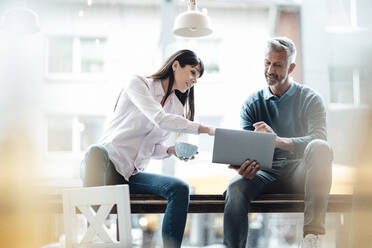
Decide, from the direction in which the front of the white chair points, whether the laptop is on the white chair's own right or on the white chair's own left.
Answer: on the white chair's own right

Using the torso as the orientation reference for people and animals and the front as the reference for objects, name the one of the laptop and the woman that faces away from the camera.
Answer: the laptop

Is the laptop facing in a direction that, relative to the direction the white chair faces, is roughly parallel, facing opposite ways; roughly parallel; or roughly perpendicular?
roughly parallel

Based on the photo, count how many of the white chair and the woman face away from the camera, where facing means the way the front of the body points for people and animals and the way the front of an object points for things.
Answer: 1

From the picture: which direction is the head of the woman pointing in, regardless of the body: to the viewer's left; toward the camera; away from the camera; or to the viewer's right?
to the viewer's right

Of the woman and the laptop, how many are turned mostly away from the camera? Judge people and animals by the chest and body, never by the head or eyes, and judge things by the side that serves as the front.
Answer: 1

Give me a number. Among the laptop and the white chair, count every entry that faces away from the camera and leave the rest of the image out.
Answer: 2

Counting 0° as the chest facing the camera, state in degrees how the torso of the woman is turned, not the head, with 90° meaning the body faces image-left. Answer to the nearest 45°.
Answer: approximately 315°

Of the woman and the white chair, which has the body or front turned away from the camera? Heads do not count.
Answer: the white chair

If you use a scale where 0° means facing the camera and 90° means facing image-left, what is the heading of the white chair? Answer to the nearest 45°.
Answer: approximately 180°

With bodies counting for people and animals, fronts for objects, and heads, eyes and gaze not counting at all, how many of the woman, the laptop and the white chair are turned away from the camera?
2

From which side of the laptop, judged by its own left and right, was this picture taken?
back

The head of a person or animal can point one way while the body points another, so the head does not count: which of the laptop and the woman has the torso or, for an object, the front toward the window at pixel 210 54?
the laptop

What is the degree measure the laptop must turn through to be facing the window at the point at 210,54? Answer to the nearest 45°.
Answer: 0° — it already faces it

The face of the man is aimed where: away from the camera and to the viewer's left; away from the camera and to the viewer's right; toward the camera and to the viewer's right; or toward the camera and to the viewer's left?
toward the camera and to the viewer's left
